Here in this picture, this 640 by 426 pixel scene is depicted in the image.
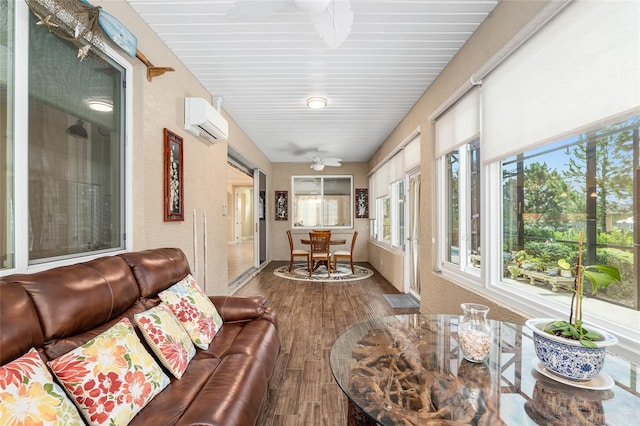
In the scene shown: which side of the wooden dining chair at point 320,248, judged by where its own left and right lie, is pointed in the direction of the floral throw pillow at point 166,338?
back

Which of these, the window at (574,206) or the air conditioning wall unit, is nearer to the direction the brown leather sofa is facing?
the window

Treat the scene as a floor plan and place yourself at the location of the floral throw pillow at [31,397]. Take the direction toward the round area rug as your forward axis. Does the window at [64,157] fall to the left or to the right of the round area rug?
left

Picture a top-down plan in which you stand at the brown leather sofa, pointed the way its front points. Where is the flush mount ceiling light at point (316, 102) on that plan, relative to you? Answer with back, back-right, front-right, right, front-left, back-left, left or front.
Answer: left

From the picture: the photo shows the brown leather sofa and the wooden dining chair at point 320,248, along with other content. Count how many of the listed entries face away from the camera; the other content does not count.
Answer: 1

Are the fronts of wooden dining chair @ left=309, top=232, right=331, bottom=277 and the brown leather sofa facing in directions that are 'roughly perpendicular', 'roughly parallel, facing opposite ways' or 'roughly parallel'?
roughly perpendicular

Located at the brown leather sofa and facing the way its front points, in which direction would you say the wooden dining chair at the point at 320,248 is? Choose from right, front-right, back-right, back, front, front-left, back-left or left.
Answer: left

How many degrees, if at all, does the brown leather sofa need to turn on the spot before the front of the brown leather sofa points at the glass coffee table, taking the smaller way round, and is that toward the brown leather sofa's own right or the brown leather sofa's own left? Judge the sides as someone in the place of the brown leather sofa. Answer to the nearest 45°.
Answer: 0° — it already faces it

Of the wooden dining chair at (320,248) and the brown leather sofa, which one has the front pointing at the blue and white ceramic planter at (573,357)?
the brown leather sofa

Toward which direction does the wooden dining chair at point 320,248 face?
away from the camera

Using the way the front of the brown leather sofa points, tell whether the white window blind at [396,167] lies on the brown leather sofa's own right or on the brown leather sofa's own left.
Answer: on the brown leather sofa's own left

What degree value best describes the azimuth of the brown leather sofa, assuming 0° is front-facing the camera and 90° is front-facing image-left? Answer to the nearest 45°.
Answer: approximately 315°
